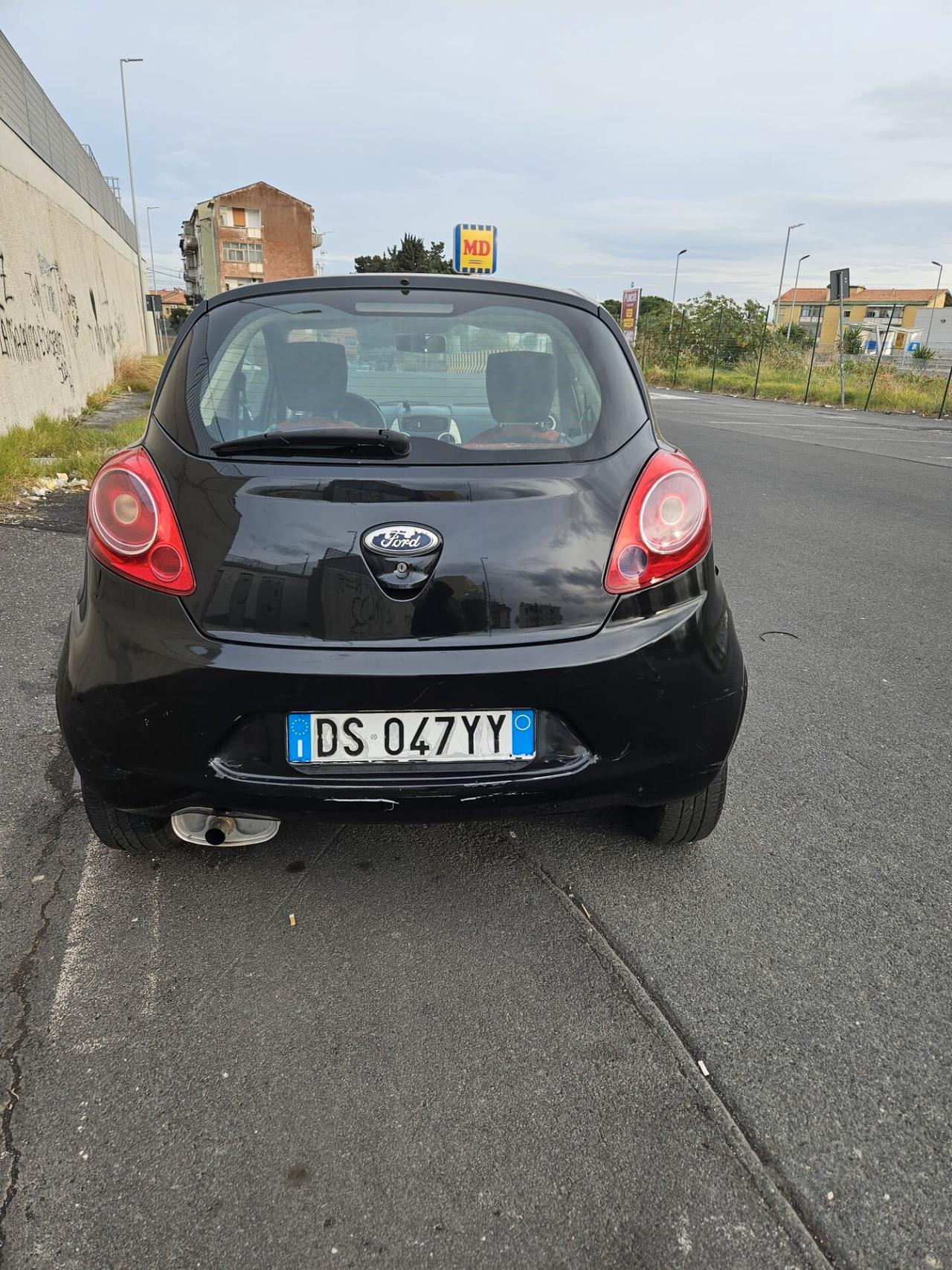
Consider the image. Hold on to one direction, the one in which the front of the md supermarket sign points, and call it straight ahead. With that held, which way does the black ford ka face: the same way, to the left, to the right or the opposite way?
the opposite way

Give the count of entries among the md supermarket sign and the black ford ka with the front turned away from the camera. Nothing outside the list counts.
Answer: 1

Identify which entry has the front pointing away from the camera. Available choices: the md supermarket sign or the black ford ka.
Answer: the black ford ka

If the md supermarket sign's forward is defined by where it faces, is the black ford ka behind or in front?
in front

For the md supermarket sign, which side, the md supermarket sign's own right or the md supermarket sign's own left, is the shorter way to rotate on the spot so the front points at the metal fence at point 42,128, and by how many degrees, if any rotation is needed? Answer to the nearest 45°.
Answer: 0° — it already faces it

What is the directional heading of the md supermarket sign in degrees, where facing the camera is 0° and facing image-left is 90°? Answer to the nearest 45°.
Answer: approximately 0°

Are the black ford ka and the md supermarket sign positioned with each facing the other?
yes

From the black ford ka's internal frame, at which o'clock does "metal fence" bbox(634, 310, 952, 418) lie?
The metal fence is roughly at 1 o'clock from the black ford ka.

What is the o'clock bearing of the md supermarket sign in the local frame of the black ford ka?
The md supermarket sign is roughly at 12 o'clock from the black ford ka.

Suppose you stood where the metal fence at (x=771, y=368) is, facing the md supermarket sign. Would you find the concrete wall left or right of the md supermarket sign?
left

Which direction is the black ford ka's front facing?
away from the camera
